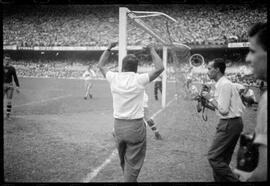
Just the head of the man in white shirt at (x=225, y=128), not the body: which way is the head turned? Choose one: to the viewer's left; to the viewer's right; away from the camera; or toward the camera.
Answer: to the viewer's left

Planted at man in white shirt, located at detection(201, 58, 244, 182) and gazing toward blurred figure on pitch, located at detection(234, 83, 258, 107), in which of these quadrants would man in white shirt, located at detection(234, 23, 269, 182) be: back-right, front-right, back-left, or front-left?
back-right

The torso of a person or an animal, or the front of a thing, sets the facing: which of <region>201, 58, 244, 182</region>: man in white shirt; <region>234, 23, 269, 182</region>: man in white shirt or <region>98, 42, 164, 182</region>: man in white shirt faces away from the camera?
<region>98, 42, 164, 182</region>: man in white shirt

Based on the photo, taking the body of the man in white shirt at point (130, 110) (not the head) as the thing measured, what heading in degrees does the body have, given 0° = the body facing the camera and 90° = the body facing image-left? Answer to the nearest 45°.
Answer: approximately 180°

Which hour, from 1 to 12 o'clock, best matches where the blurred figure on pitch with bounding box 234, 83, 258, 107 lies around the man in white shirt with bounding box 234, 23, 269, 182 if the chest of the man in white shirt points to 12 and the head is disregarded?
The blurred figure on pitch is roughly at 3 o'clock from the man in white shirt.

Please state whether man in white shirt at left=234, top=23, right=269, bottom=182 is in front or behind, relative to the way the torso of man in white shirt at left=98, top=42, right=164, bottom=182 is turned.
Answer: behind

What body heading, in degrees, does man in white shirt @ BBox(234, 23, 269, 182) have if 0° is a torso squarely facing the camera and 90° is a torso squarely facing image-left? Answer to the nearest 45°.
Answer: approximately 90°

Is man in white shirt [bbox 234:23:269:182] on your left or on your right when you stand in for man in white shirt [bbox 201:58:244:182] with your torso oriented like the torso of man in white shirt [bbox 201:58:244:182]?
on your left

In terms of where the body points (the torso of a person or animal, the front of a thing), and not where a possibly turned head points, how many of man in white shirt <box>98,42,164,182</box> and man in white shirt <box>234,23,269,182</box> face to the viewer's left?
1
